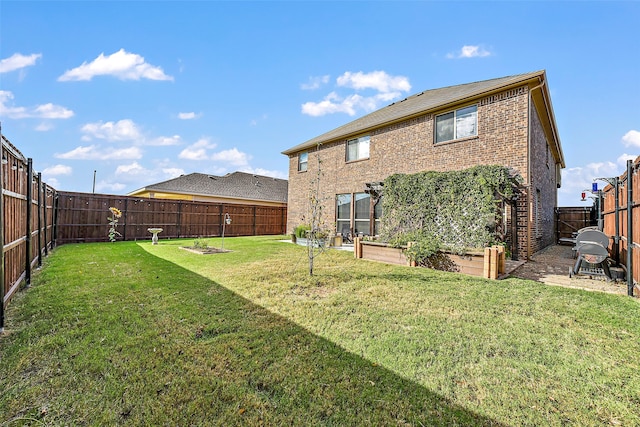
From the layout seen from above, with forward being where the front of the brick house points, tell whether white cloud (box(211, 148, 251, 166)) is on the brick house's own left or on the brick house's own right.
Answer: on the brick house's own left

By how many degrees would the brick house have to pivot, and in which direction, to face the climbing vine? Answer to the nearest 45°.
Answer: approximately 135° to its right

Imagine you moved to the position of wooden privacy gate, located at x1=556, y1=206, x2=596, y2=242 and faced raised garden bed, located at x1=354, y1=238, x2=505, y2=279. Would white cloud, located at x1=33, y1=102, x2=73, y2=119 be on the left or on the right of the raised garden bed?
right

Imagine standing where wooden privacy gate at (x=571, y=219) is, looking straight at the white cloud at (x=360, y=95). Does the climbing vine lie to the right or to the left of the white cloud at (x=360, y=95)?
left

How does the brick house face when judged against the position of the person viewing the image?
facing away from the viewer and to the right of the viewer
